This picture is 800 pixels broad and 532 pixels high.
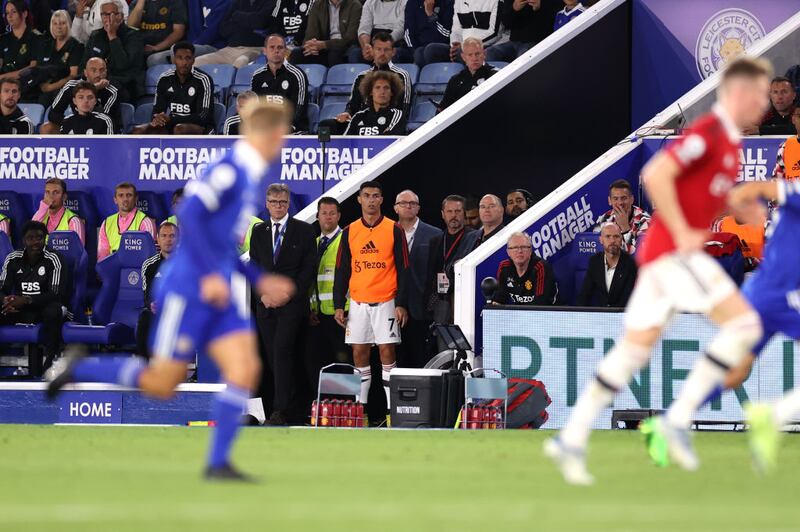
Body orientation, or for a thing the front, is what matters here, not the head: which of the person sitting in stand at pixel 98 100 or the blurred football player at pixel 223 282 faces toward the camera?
the person sitting in stand

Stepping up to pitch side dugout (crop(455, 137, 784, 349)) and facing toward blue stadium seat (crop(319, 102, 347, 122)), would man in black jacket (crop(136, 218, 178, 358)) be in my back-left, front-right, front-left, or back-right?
front-left

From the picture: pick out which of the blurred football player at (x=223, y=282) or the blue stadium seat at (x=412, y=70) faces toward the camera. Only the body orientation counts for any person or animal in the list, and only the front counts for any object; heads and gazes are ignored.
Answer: the blue stadium seat

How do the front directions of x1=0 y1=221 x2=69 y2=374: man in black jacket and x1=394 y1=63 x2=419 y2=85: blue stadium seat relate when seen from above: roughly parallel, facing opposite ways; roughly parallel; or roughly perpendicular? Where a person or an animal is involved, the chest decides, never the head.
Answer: roughly parallel

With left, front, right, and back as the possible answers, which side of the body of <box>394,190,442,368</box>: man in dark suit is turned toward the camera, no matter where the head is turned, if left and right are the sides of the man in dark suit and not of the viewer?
front

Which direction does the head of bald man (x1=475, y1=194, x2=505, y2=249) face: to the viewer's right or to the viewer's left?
to the viewer's left

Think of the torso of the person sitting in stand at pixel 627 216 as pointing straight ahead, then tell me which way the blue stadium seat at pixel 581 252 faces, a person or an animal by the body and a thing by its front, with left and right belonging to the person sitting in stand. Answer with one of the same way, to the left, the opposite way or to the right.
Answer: the same way

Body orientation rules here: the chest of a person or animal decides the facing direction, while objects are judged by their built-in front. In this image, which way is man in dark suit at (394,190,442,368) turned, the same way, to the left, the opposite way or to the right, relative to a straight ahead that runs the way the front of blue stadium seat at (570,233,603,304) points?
the same way

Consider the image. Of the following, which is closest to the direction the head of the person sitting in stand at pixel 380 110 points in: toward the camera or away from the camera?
toward the camera

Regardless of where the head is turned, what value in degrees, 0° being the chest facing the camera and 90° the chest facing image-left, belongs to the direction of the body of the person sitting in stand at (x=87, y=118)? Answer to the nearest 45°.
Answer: approximately 0°

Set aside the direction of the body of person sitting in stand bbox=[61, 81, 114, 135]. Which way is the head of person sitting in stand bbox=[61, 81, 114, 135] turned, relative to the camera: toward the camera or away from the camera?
toward the camera

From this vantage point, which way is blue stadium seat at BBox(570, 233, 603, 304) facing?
toward the camera
